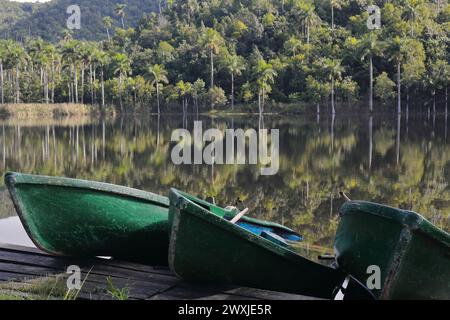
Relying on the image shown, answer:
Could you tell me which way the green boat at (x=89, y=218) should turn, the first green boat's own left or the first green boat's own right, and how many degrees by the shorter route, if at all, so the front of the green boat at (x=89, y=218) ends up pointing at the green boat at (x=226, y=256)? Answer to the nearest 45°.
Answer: approximately 135° to the first green boat's own left

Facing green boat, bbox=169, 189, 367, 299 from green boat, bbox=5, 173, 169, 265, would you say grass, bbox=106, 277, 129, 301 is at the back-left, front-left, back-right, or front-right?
front-right

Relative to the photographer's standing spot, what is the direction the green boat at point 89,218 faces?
facing to the left of the viewer

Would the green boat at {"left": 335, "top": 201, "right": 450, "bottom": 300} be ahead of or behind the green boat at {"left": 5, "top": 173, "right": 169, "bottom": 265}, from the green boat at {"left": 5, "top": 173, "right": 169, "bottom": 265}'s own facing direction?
behind

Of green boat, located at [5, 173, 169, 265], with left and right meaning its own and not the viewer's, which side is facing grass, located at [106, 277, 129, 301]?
left
